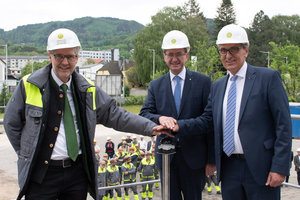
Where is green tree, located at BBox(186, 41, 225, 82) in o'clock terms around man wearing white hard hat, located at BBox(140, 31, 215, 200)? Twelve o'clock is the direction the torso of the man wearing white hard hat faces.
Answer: The green tree is roughly at 6 o'clock from the man wearing white hard hat.

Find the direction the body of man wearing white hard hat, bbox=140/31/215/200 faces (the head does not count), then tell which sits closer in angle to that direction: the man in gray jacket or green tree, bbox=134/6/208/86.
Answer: the man in gray jacket

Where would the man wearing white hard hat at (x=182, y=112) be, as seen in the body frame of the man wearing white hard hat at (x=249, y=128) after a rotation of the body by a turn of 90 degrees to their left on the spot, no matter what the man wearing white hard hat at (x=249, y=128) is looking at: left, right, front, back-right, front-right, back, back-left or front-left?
back

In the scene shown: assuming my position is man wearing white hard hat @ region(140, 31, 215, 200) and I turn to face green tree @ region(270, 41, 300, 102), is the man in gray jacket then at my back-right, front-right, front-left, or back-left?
back-left

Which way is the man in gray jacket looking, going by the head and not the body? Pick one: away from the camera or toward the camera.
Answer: toward the camera

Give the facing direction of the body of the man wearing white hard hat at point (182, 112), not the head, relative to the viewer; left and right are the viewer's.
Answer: facing the viewer

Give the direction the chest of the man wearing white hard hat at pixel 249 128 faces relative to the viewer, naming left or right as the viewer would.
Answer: facing the viewer and to the left of the viewer

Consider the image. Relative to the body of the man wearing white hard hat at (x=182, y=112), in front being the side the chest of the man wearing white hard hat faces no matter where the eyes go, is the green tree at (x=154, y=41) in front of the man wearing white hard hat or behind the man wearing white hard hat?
behind

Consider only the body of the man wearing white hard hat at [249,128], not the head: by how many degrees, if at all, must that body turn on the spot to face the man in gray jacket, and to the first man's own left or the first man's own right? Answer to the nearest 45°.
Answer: approximately 45° to the first man's own right
